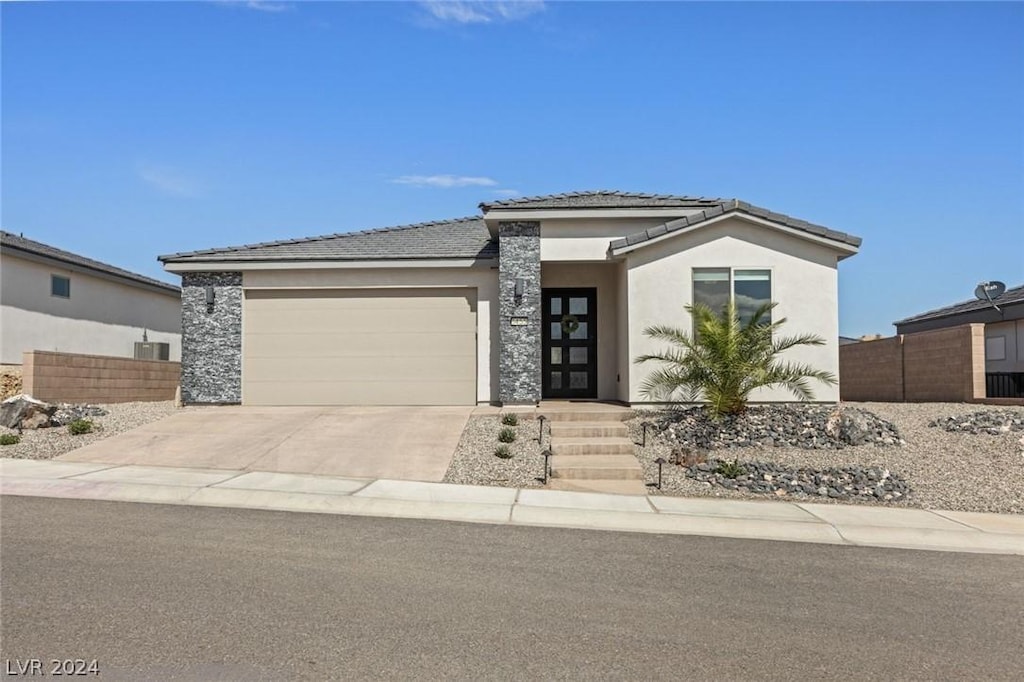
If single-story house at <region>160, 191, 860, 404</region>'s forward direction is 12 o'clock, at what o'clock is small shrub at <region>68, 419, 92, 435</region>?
The small shrub is roughly at 2 o'clock from the single-story house.

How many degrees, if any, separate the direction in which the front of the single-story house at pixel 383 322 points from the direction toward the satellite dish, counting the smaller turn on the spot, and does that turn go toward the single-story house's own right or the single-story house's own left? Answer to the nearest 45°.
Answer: approximately 90° to the single-story house's own left

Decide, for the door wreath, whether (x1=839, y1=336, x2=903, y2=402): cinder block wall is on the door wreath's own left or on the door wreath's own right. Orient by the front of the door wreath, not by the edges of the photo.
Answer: on the door wreath's own left

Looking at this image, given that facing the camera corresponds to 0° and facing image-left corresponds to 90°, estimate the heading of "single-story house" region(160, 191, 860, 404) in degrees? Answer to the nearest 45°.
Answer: approximately 0°

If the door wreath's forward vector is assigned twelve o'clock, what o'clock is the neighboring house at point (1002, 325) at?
The neighboring house is roughly at 8 o'clock from the door wreath.

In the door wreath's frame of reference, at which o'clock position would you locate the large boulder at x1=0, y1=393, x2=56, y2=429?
The large boulder is roughly at 2 o'clock from the door wreath.

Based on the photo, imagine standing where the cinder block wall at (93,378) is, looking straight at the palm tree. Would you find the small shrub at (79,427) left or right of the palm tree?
right

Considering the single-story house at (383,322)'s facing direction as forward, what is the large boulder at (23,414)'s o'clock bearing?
The large boulder is roughly at 2 o'clock from the single-story house.

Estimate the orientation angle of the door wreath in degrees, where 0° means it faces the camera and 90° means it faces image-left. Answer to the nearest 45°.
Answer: approximately 0°
